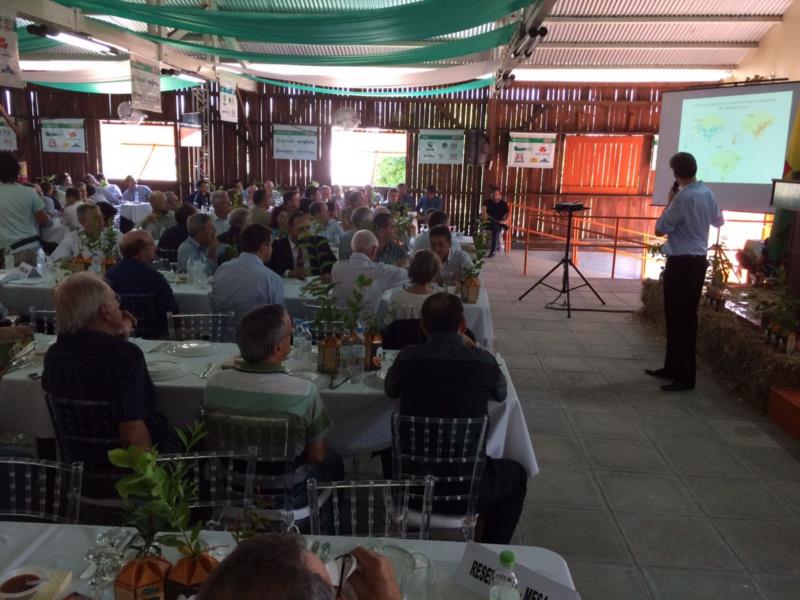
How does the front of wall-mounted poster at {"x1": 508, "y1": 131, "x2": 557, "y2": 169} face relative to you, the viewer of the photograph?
facing the viewer

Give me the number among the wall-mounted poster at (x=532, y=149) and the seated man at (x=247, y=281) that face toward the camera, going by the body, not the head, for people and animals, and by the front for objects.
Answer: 1

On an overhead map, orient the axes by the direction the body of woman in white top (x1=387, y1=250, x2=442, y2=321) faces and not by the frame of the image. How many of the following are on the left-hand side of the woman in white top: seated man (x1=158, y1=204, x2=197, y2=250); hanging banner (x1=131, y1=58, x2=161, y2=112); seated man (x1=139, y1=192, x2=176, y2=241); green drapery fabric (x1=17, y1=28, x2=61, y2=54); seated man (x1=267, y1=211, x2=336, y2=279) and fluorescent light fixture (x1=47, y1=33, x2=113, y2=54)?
6

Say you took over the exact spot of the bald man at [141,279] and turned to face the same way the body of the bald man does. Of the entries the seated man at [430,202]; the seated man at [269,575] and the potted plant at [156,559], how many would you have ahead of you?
1

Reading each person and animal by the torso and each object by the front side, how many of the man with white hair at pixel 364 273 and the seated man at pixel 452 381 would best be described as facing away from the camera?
2

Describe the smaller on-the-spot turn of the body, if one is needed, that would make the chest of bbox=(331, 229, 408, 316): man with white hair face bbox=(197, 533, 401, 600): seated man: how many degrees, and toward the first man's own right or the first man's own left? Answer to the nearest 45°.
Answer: approximately 180°

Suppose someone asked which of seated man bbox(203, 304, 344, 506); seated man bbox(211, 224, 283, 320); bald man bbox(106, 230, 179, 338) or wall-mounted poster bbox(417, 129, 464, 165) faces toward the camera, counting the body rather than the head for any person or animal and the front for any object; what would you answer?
the wall-mounted poster

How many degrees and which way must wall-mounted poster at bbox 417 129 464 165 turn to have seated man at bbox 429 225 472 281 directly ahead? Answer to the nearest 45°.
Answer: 0° — it already faces them

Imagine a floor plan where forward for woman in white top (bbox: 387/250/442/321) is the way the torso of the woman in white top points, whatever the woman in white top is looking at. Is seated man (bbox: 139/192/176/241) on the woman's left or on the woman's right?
on the woman's left

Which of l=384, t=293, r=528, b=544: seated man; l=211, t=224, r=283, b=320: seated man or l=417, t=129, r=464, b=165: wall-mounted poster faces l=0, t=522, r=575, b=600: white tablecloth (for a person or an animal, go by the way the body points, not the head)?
the wall-mounted poster

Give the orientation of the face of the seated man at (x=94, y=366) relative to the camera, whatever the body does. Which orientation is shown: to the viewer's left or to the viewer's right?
to the viewer's right

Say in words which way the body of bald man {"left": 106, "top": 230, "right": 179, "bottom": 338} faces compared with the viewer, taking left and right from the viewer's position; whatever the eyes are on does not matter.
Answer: facing away from the viewer and to the right of the viewer

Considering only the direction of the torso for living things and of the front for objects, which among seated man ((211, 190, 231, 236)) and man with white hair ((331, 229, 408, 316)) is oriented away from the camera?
the man with white hair

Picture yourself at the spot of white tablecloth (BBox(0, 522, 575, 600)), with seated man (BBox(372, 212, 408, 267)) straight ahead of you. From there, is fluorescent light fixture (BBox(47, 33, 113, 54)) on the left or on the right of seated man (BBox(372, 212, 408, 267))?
left

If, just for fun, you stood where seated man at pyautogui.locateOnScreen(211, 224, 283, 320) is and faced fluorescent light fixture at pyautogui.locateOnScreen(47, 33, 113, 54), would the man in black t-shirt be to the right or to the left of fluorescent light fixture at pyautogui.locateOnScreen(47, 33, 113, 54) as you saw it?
right

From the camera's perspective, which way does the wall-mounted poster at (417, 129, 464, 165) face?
toward the camera

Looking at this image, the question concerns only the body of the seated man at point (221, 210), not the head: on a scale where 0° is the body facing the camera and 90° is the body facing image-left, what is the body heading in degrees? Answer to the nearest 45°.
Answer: approximately 315°

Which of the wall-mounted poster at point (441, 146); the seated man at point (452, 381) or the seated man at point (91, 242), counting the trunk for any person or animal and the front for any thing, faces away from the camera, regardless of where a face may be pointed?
the seated man at point (452, 381)

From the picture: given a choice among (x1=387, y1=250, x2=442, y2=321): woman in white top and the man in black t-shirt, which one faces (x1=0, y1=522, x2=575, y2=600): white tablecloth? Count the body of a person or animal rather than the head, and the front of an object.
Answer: the man in black t-shirt

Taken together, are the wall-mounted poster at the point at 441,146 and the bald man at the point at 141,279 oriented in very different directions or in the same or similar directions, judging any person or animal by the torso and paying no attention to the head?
very different directions
